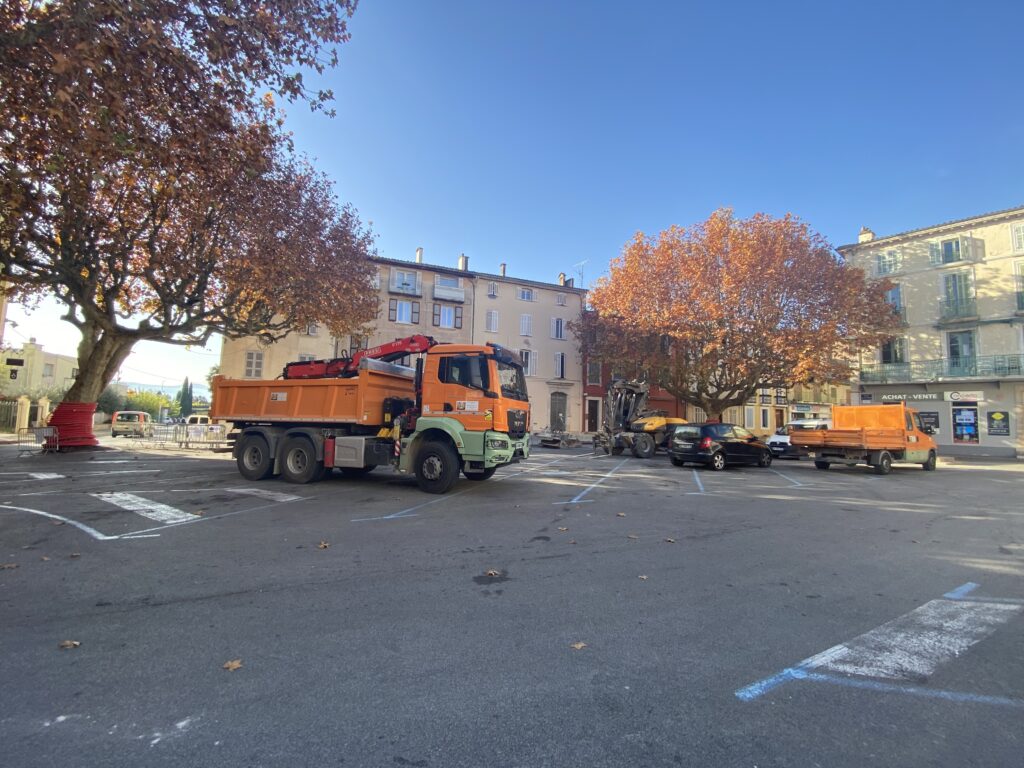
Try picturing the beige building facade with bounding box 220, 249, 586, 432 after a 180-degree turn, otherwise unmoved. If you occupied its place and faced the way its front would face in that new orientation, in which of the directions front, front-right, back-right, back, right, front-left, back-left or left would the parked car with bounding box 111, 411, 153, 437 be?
back-left

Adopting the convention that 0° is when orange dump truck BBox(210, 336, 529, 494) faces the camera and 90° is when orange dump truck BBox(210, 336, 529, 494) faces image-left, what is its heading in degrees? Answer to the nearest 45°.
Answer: approximately 315°

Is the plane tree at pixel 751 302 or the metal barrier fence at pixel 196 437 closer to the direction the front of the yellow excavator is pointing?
the metal barrier fence

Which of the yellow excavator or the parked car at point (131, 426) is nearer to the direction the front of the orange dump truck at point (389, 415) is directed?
the yellow excavator

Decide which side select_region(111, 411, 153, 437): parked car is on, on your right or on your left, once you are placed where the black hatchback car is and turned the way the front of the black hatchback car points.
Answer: on your left

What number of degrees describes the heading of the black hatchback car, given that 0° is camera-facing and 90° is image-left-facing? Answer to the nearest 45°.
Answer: approximately 225°

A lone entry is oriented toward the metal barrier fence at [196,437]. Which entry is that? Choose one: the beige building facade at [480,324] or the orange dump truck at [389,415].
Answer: the beige building facade

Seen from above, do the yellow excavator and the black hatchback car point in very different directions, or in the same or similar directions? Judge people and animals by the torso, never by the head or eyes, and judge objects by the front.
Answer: very different directions

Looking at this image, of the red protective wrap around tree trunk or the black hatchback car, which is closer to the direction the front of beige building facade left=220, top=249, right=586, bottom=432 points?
the red protective wrap around tree trunk

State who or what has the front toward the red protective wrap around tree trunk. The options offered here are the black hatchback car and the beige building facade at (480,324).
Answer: the beige building facade
